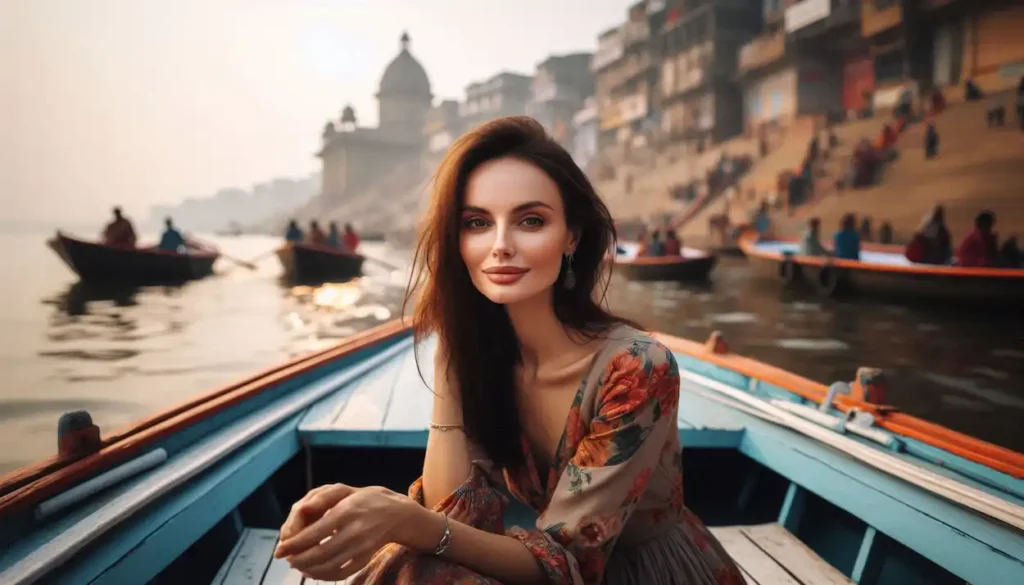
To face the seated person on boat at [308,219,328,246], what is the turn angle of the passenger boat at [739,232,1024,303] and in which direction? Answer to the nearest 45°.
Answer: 0° — it already faces them

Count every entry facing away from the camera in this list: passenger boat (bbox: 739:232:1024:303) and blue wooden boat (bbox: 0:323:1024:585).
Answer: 1

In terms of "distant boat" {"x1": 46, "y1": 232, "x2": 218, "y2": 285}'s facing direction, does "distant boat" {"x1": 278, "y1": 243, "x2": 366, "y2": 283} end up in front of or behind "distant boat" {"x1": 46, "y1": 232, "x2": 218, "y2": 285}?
behind

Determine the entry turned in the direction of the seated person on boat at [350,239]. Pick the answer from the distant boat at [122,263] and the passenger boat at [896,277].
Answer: the passenger boat

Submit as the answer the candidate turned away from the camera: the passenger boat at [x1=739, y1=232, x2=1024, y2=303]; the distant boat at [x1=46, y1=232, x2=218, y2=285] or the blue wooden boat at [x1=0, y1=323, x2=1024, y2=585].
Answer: the blue wooden boat

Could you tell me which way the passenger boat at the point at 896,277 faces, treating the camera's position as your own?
facing to the left of the viewer

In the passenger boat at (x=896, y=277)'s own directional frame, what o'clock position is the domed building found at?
The domed building is roughly at 1 o'clock from the passenger boat.

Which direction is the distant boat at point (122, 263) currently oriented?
to the viewer's left

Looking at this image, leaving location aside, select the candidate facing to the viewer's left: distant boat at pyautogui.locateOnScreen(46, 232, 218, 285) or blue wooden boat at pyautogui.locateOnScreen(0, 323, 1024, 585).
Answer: the distant boat

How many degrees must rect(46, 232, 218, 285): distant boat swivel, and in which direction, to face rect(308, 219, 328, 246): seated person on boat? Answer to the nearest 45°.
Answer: approximately 135° to its right

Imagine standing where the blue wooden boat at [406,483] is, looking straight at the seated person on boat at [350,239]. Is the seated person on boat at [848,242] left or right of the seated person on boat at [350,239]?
right

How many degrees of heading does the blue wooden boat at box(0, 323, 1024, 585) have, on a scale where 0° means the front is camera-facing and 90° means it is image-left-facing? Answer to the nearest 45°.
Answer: approximately 180°

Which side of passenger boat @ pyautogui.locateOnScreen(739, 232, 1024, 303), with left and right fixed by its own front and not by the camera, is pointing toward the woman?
left
